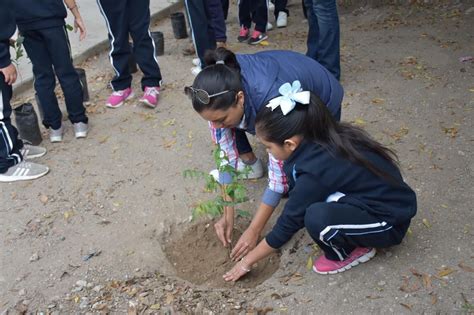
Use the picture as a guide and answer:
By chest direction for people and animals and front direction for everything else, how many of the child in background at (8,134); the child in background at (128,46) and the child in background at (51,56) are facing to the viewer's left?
0

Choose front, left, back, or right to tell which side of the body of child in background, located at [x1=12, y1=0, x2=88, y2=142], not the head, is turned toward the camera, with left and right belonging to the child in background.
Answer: front

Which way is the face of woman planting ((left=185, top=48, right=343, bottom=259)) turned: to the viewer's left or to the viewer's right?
to the viewer's left

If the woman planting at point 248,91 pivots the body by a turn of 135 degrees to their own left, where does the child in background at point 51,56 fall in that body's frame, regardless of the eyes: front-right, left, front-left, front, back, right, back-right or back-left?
back-left

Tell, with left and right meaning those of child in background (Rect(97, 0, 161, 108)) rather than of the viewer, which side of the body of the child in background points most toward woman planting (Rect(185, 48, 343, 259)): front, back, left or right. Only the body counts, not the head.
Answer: front

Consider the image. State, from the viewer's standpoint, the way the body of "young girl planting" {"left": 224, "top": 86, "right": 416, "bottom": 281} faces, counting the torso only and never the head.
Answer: to the viewer's left

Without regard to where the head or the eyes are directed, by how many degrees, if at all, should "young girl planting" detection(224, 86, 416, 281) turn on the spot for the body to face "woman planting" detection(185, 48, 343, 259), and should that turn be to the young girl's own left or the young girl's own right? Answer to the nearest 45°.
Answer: approximately 45° to the young girl's own right

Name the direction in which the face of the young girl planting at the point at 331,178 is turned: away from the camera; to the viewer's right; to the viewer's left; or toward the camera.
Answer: to the viewer's left

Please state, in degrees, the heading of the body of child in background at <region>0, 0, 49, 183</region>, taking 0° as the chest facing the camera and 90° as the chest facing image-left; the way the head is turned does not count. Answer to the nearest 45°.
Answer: approximately 270°

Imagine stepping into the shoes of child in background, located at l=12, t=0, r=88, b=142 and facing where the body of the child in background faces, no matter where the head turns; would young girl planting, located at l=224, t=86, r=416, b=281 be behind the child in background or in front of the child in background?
in front

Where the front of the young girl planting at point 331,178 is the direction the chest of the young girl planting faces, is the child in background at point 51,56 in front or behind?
in front

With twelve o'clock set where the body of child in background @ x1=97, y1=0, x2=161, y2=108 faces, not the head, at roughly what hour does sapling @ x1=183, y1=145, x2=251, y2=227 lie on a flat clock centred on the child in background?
The sapling is roughly at 12 o'clock from the child in background.

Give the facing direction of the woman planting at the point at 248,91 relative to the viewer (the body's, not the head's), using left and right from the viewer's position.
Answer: facing the viewer and to the left of the viewer

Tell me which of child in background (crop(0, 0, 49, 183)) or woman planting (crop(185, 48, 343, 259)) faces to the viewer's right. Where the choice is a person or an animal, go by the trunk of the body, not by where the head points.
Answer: the child in background

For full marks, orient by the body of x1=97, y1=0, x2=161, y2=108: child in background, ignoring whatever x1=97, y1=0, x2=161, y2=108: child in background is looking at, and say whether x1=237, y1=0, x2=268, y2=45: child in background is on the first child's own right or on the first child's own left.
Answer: on the first child's own left

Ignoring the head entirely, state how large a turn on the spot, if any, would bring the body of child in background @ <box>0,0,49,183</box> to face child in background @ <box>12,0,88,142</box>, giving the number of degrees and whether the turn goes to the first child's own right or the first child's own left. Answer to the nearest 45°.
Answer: approximately 45° to the first child's own left

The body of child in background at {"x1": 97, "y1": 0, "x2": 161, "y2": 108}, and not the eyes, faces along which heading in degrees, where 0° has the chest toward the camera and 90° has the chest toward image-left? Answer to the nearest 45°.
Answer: approximately 0°
